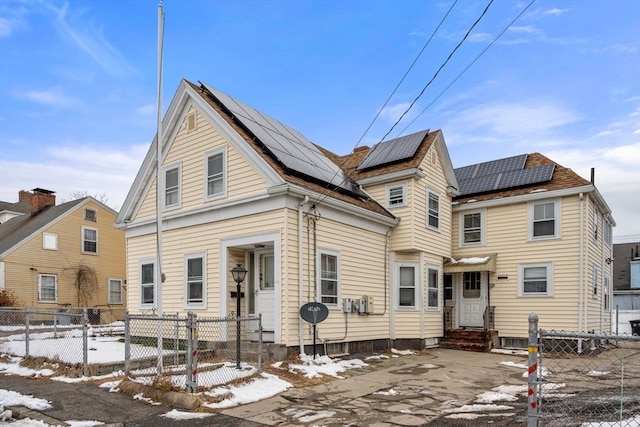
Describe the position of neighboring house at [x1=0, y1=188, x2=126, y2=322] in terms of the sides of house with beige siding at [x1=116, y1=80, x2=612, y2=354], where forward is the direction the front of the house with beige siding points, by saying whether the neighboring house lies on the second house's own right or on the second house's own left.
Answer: on the second house's own right

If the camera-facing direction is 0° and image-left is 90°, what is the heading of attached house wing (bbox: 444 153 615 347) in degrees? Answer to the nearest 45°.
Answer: approximately 45°

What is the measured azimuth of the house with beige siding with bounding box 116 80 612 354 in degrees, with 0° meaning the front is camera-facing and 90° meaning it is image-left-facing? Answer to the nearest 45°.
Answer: approximately 45°

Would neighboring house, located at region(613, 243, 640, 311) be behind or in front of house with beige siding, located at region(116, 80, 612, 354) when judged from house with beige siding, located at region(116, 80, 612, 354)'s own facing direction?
behind

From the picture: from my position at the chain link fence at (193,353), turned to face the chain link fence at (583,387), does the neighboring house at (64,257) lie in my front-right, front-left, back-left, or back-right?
back-left
